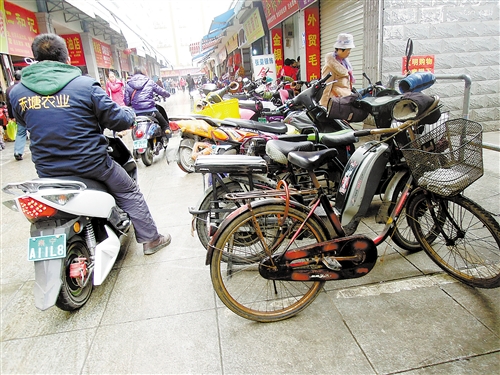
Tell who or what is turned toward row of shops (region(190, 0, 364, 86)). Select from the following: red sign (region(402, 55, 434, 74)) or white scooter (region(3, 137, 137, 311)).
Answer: the white scooter

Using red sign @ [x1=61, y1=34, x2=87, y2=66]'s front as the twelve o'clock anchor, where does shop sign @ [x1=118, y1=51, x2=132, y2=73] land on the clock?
The shop sign is roughly at 8 o'clock from the red sign.

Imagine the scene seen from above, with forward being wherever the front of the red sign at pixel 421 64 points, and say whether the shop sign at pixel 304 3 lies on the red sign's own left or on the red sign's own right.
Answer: on the red sign's own right

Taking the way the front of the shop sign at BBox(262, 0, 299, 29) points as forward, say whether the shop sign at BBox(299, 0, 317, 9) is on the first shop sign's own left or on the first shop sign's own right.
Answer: on the first shop sign's own left

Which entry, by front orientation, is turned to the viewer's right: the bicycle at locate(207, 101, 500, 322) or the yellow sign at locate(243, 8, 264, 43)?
the bicycle

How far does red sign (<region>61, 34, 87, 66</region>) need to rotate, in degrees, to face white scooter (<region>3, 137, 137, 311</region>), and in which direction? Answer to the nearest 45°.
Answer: approximately 45° to its right

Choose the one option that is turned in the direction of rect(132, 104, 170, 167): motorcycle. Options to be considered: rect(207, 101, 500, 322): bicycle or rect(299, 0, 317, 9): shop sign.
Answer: the shop sign

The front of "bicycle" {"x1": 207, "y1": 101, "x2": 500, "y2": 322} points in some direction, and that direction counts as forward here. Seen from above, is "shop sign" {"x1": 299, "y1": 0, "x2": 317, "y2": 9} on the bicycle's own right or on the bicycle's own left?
on the bicycle's own left

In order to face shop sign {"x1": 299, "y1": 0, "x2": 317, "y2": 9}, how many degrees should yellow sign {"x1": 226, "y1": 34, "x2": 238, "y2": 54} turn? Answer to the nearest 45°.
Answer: approximately 45° to its left

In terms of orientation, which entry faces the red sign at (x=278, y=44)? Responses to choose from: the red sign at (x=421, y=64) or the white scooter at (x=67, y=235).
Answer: the white scooter

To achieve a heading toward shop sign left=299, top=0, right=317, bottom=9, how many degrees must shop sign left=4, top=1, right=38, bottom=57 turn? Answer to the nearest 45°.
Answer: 0° — it already faces it

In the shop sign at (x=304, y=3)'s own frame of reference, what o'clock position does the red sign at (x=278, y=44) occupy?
The red sign is roughly at 4 o'clock from the shop sign.

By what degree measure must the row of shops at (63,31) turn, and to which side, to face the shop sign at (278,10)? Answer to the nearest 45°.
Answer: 0° — it already faces it
